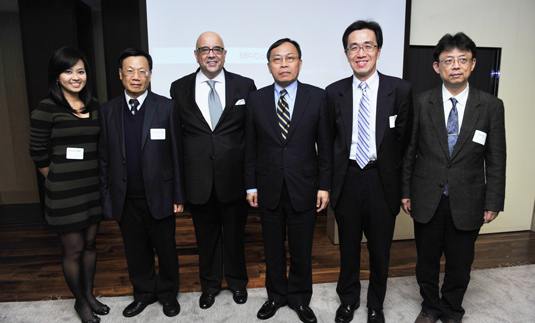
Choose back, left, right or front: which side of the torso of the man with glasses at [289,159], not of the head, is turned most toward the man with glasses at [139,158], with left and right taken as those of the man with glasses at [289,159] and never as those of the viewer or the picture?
right
